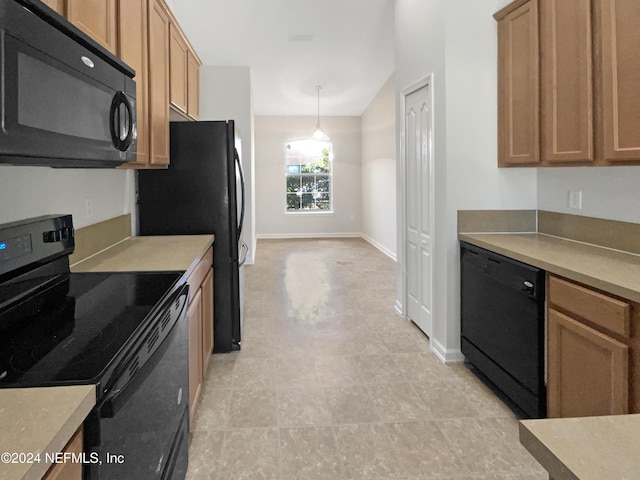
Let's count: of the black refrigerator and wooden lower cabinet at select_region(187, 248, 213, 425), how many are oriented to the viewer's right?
2

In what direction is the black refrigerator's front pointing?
to the viewer's right

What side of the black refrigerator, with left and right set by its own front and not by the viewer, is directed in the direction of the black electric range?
right

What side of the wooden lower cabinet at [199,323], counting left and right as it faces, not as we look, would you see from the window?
left

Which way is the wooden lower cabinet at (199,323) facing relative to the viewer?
to the viewer's right

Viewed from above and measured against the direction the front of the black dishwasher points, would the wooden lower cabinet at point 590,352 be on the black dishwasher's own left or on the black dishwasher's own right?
on the black dishwasher's own left

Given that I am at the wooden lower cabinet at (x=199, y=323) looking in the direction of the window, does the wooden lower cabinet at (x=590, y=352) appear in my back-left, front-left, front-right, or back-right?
back-right

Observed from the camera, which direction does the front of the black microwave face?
facing the viewer and to the right of the viewer
